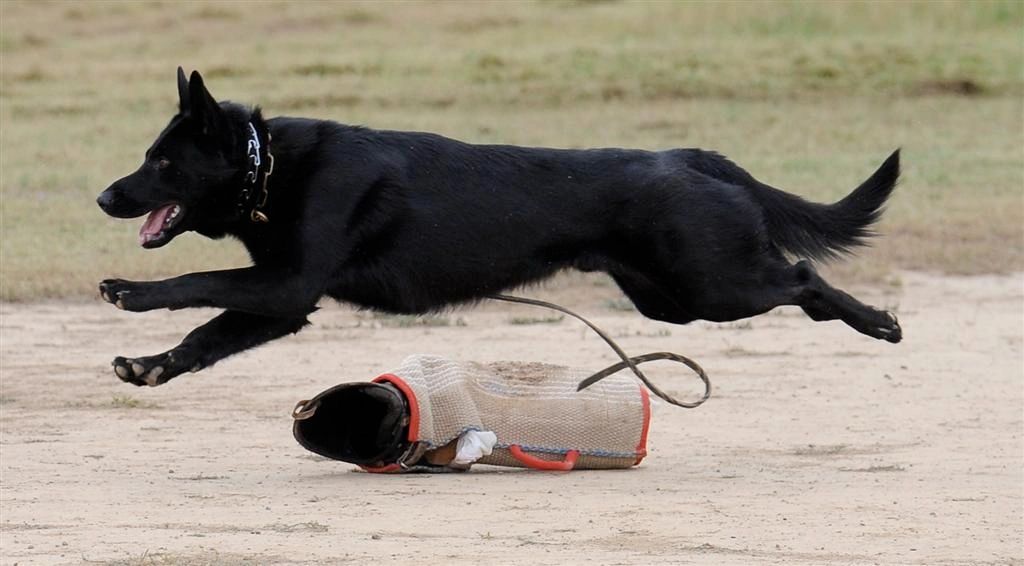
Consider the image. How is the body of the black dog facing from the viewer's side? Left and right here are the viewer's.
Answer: facing to the left of the viewer
